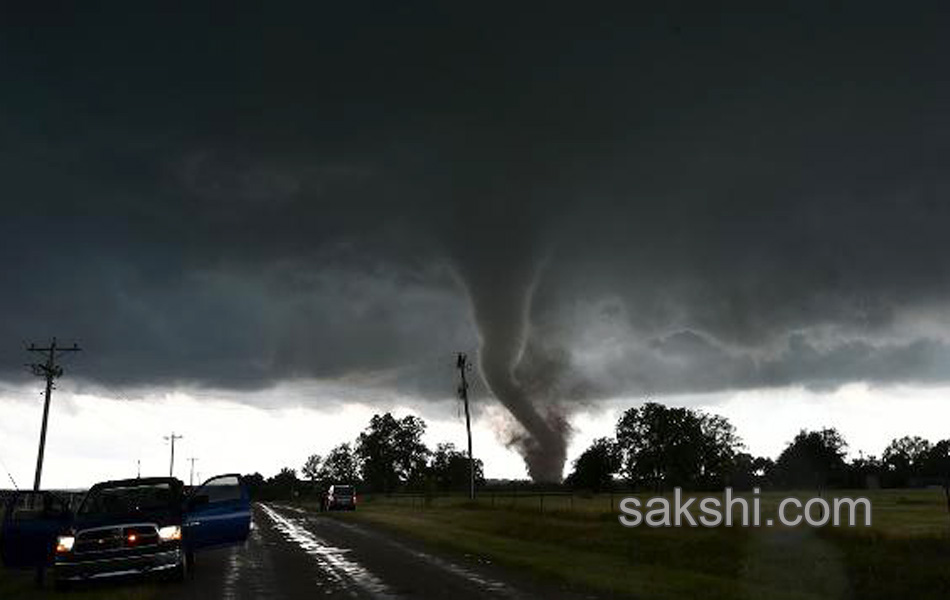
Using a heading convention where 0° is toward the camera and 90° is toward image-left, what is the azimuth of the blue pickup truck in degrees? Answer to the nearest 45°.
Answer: approximately 0°
